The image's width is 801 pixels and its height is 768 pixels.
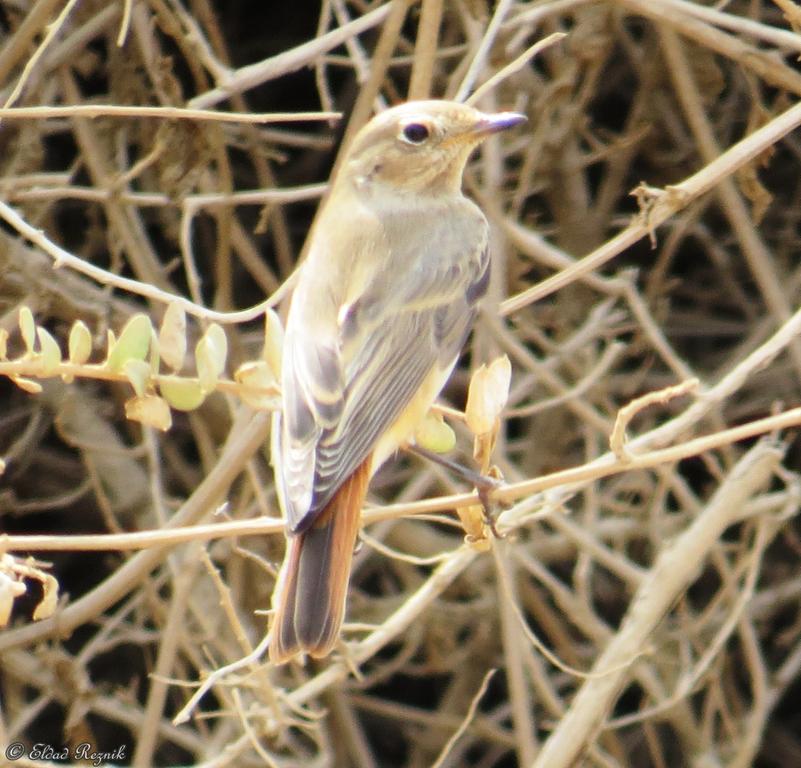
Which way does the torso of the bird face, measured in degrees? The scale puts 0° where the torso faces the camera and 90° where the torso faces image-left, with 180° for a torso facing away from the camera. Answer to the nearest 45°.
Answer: approximately 225°
